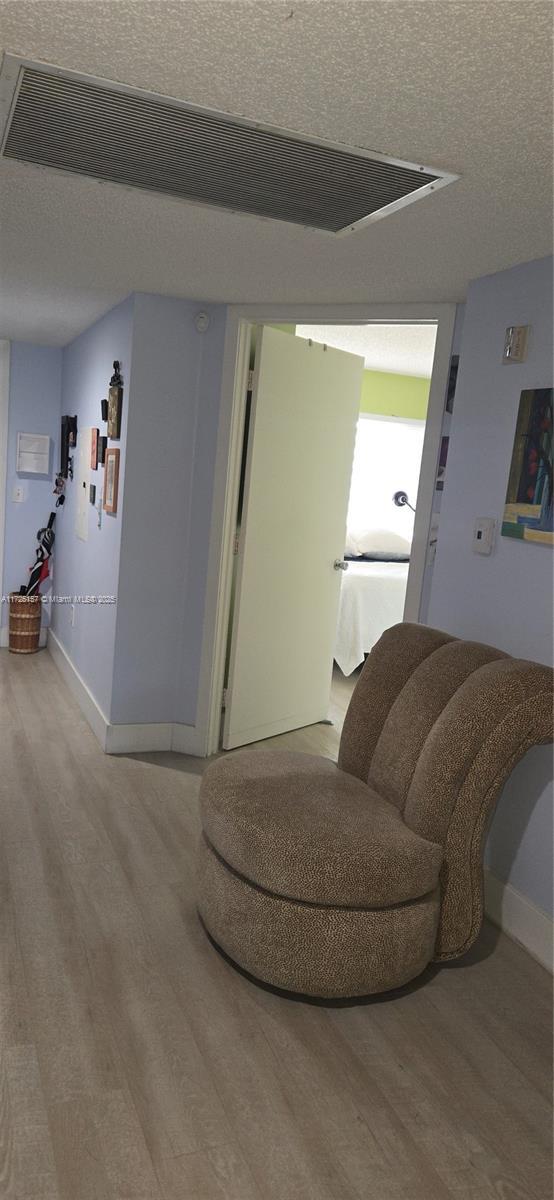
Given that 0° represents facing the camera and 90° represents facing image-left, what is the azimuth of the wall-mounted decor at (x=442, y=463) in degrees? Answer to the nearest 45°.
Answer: approximately 90°

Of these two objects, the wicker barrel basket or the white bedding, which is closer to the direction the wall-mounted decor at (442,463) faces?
the wicker barrel basket

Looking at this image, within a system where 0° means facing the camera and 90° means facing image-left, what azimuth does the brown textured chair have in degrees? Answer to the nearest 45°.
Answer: approximately 45°

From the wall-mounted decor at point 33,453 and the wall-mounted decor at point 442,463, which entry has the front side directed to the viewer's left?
the wall-mounted decor at point 442,463
